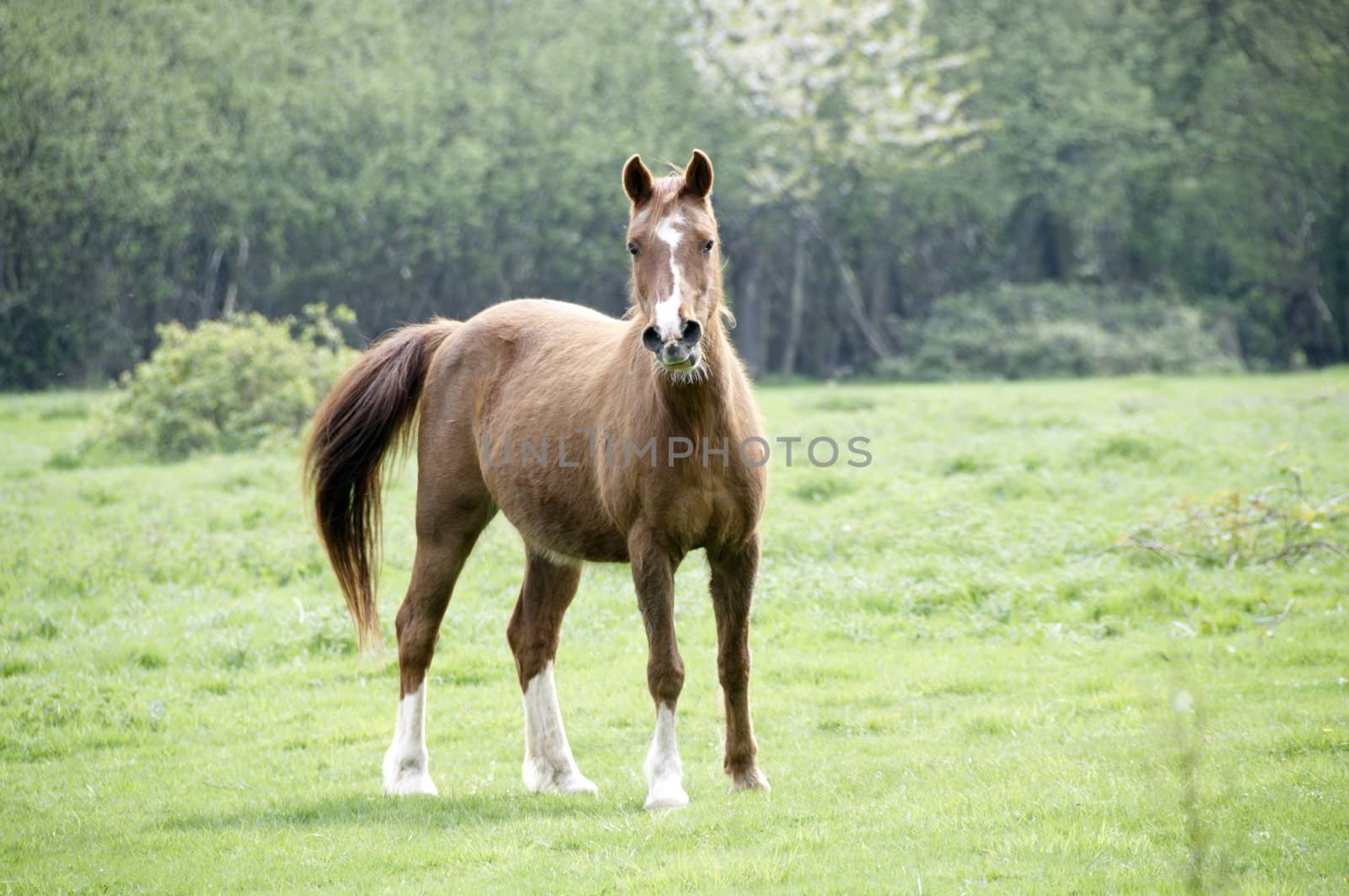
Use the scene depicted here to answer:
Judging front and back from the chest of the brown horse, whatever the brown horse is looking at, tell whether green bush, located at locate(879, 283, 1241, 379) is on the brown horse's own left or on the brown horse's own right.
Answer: on the brown horse's own left

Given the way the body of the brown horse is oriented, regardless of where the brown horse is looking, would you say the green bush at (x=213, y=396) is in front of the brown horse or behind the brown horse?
behind

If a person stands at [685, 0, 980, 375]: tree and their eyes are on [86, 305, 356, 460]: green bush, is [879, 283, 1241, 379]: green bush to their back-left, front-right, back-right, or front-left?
back-left

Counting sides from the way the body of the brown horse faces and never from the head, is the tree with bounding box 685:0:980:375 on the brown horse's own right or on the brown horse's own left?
on the brown horse's own left

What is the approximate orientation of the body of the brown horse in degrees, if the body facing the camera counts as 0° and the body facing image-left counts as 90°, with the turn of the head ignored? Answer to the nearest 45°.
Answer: approximately 315°
